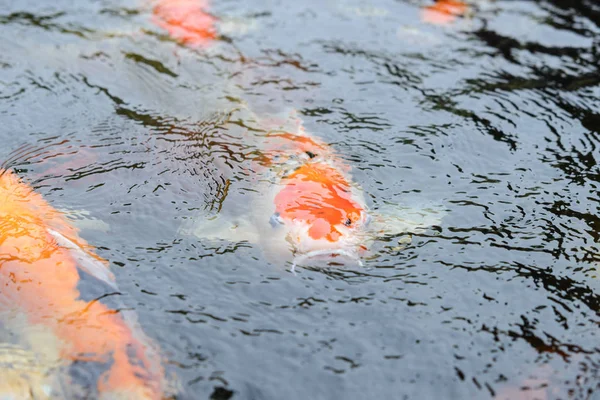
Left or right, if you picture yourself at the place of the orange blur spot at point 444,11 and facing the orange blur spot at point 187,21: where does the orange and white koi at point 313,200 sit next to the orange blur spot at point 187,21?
left

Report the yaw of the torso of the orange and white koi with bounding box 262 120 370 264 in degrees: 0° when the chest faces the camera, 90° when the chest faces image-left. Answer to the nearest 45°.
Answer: approximately 0°

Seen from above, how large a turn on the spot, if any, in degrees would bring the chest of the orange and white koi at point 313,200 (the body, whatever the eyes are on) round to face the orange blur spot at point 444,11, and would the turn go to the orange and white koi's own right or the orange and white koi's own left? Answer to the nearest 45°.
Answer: approximately 180°

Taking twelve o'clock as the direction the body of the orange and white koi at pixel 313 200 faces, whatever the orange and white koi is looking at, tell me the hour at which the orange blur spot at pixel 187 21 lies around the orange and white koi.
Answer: The orange blur spot is roughly at 5 o'clock from the orange and white koi.

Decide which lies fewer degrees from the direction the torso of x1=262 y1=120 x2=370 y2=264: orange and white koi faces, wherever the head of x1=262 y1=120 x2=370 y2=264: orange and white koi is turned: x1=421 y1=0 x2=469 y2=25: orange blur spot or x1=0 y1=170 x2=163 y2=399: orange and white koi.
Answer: the orange and white koi

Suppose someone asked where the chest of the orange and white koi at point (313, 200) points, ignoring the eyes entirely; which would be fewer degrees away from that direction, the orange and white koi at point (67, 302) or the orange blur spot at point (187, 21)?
the orange and white koi
